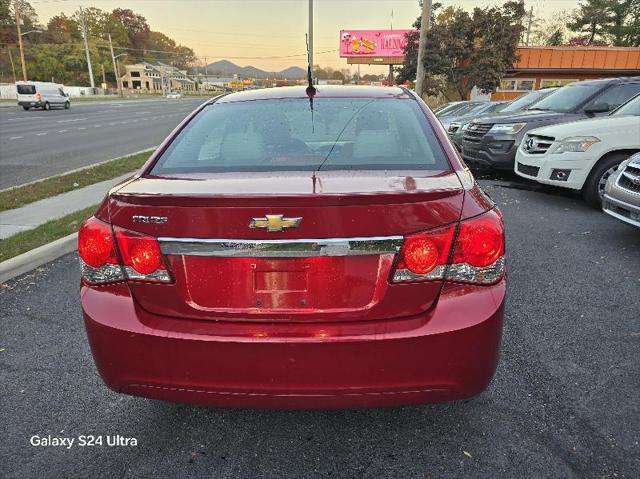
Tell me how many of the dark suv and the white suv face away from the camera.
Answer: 0

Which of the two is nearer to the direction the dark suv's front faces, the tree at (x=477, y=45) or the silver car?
the silver car

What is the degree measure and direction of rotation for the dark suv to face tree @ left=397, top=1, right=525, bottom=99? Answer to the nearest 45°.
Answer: approximately 135° to its right

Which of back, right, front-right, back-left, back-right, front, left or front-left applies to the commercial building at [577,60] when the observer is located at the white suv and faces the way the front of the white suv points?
back-right

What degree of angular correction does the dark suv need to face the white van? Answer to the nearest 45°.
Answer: approximately 90° to its right

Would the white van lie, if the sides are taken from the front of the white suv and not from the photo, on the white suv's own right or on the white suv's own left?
on the white suv's own right

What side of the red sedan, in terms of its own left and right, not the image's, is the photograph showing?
back

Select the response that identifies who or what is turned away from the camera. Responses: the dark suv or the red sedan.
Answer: the red sedan

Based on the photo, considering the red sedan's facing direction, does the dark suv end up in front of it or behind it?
in front

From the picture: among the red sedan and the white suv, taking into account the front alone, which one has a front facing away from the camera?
the red sedan

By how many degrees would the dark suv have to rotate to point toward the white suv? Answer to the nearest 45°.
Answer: approximately 45° to its left

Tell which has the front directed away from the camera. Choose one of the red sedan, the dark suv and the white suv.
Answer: the red sedan

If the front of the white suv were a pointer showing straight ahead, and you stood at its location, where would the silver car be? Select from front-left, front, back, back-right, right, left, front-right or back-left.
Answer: front-left

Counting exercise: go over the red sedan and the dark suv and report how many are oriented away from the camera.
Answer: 1

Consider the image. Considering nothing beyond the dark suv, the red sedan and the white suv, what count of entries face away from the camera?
1

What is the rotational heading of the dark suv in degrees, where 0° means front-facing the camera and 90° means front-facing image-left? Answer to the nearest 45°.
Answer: approximately 45°

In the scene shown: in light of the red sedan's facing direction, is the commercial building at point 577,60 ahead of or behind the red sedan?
ahead

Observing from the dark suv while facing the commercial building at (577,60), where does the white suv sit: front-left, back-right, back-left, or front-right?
back-right
